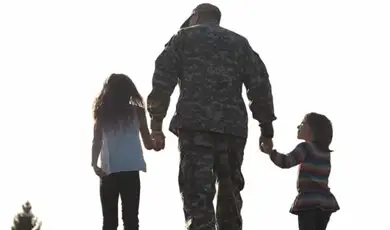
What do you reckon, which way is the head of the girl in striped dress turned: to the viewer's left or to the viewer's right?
to the viewer's left

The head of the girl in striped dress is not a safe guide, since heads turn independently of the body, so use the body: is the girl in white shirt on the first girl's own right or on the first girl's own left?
on the first girl's own left

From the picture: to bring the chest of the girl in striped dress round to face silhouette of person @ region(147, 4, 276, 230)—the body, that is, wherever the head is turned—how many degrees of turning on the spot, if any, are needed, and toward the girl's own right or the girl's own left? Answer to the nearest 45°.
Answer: approximately 90° to the girl's own left

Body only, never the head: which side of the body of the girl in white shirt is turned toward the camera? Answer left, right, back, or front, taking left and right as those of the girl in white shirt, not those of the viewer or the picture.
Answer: back

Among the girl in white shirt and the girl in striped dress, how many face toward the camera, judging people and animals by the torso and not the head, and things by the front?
0

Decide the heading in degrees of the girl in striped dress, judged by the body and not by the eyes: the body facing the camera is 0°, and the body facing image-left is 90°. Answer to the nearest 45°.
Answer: approximately 135°

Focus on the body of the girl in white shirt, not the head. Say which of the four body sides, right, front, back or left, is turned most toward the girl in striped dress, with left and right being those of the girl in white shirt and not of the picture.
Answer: right
